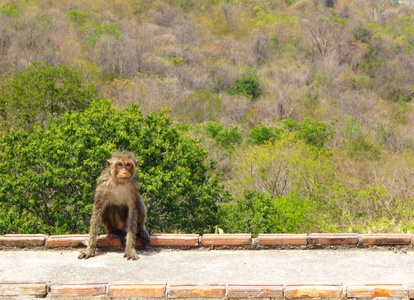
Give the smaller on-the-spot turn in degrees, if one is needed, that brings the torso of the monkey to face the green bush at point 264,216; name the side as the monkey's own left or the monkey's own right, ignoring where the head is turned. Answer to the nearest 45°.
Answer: approximately 135° to the monkey's own left

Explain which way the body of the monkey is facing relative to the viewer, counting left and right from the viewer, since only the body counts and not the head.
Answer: facing the viewer

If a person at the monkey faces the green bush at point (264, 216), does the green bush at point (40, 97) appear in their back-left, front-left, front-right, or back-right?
front-left

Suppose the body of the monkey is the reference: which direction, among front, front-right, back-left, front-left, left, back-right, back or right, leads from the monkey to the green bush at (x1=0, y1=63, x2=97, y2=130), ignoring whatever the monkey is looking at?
back

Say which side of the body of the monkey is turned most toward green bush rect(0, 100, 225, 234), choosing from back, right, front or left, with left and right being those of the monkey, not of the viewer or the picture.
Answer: back

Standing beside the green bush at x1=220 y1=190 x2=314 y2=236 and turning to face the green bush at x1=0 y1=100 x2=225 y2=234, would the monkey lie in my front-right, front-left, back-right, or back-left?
front-left
